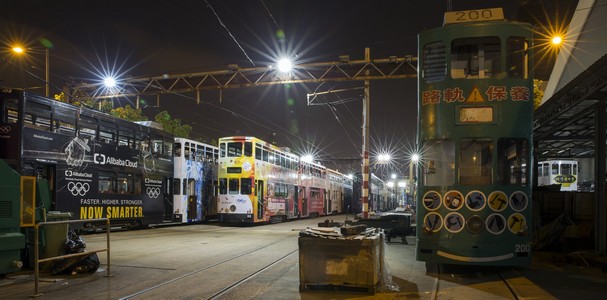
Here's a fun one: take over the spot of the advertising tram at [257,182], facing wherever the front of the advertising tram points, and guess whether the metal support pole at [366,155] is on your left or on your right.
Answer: on your left

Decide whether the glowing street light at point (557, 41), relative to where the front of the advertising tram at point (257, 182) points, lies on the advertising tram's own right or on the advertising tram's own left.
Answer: on the advertising tram's own left

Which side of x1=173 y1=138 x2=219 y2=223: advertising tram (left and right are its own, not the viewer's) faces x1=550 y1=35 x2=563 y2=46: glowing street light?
left

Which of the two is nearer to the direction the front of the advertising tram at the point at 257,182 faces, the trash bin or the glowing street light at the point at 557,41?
the trash bin

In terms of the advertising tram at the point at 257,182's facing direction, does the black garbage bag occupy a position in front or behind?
in front

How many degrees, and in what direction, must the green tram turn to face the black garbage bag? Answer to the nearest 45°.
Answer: approximately 90° to its right

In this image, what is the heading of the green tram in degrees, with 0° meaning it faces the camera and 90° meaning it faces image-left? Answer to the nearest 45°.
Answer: approximately 0°
